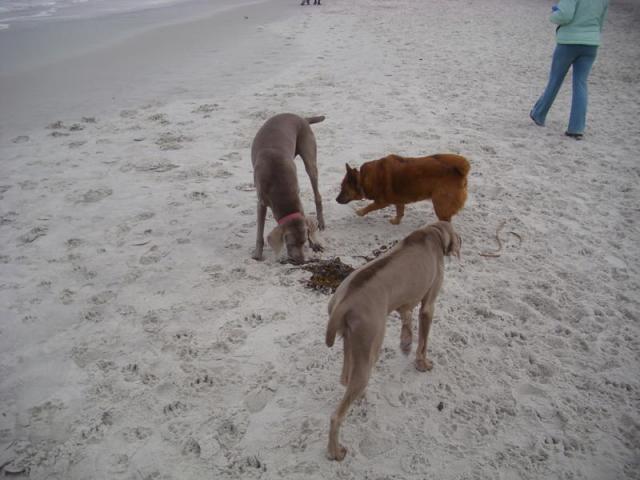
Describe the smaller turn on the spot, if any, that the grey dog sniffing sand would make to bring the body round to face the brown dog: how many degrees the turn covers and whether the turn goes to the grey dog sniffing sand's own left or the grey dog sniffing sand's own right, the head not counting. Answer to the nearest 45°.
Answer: approximately 90° to the grey dog sniffing sand's own left

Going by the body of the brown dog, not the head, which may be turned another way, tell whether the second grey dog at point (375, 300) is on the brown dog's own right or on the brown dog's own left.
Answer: on the brown dog's own left

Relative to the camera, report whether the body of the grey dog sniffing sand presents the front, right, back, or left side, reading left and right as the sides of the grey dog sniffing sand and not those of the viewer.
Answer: front

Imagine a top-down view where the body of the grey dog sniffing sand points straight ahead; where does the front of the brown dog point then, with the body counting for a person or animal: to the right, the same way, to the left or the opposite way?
to the right

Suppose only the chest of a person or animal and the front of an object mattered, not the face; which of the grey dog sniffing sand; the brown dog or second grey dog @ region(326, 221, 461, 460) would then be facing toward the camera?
the grey dog sniffing sand

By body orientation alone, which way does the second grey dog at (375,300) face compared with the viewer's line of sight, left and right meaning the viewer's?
facing away from the viewer and to the right of the viewer

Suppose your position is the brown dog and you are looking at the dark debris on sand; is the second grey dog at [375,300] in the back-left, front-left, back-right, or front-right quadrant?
front-left

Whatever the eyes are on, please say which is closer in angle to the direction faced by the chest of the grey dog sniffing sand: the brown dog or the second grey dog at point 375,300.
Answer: the second grey dog

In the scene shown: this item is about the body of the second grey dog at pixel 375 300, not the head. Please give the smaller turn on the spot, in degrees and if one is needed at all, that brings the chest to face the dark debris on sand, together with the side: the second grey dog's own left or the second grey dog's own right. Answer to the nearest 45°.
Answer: approximately 45° to the second grey dog's own left

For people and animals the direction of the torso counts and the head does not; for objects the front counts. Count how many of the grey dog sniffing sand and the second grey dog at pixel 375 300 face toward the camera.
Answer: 1

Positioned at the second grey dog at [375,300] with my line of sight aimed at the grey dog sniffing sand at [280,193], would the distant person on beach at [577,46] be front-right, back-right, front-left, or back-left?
front-right

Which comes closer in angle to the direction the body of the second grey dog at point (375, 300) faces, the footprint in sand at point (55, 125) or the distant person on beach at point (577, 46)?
the distant person on beach

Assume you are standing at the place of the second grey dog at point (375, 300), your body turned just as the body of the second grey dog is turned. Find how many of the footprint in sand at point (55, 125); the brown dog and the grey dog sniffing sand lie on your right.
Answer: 0

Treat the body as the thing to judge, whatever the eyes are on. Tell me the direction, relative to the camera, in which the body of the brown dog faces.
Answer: to the viewer's left

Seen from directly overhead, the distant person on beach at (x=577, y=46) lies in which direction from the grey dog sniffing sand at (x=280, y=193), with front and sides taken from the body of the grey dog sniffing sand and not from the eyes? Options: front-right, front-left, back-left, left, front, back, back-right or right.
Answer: back-left
